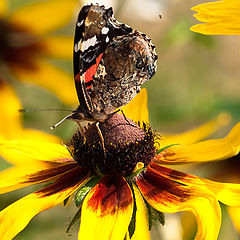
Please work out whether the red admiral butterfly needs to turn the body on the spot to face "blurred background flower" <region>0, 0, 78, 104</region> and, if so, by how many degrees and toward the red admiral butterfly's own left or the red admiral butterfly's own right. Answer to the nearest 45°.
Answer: approximately 90° to the red admiral butterfly's own right

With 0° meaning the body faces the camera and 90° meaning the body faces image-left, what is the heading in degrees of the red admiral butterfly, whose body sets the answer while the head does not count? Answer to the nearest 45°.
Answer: approximately 90°
